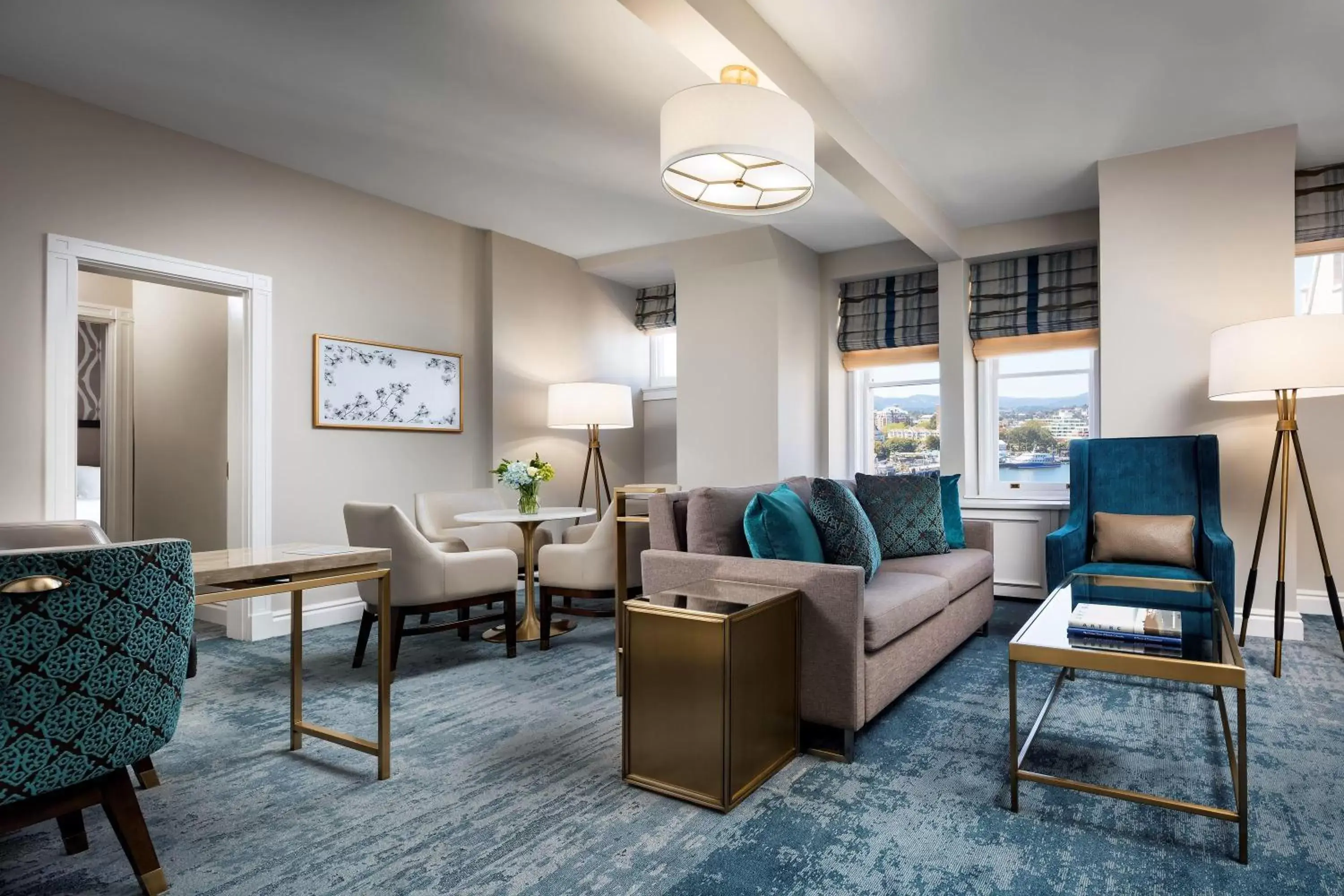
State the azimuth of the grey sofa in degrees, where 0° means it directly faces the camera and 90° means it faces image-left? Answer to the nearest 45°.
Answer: approximately 315°

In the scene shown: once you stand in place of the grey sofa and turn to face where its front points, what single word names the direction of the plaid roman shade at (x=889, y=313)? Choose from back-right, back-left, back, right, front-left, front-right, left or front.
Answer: back-left

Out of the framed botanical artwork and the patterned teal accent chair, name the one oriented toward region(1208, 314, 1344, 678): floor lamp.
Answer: the framed botanical artwork

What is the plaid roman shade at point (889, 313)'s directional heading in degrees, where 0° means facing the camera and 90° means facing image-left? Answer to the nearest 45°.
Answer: approximately 45°

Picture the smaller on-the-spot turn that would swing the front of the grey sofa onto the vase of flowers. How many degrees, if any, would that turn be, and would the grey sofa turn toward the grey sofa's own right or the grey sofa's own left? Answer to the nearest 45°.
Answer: approximately 180°

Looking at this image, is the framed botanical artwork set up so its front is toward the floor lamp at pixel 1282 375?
yes

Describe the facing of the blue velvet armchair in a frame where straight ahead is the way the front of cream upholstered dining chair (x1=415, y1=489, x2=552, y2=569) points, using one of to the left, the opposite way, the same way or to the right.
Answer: to the right

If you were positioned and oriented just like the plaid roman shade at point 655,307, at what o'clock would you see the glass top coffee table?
The glass top coffee table is roughly at 10 o'clock from the plaid roman shade.
